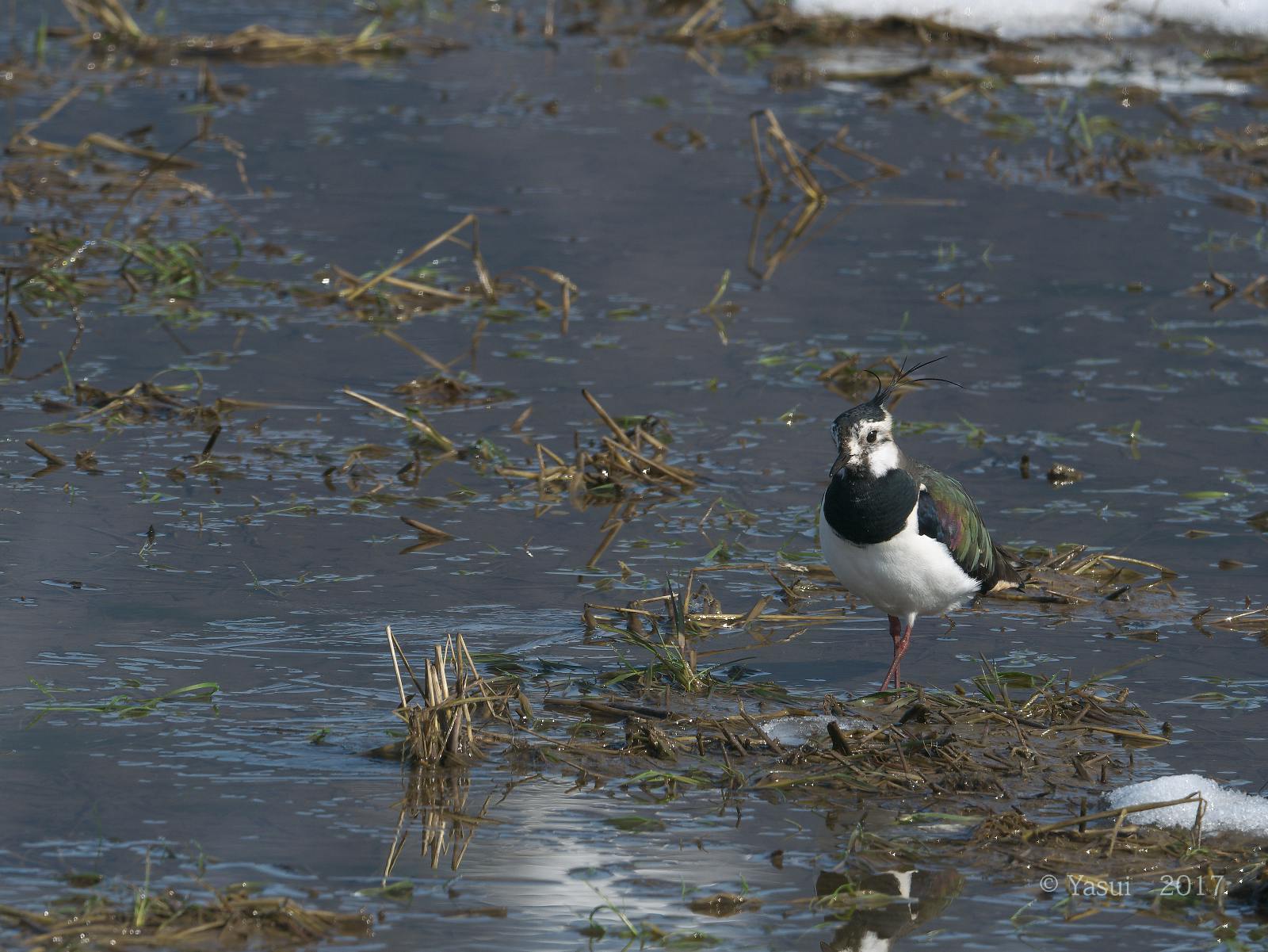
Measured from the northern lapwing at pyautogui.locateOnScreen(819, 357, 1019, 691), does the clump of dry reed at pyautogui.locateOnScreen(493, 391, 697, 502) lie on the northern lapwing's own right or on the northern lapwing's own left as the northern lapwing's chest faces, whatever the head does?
on the northern lapwing's own right

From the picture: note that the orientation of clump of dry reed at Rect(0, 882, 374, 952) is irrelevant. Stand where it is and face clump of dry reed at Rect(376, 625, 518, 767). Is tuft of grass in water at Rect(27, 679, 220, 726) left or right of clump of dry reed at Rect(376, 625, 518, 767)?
left

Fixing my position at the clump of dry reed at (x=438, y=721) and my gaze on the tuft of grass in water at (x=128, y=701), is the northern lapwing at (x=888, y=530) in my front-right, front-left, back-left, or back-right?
back-right

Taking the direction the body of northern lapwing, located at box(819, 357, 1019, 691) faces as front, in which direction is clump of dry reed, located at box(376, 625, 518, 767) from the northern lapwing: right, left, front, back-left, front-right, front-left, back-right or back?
front

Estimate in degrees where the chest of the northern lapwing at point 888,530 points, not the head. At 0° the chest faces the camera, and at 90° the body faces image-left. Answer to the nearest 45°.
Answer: approximately 45°

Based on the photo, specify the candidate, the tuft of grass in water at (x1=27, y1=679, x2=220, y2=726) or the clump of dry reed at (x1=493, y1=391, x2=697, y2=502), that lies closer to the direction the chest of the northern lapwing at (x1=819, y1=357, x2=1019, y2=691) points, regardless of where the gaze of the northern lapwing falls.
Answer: the tuft of grass in water

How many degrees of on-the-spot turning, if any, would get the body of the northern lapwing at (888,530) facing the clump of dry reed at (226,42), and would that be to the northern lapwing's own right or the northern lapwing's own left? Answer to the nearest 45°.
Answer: approximately 90° to the northern lapwing's own right

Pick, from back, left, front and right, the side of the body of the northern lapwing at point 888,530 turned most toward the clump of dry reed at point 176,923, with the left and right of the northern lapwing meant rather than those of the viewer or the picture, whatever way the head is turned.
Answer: front
